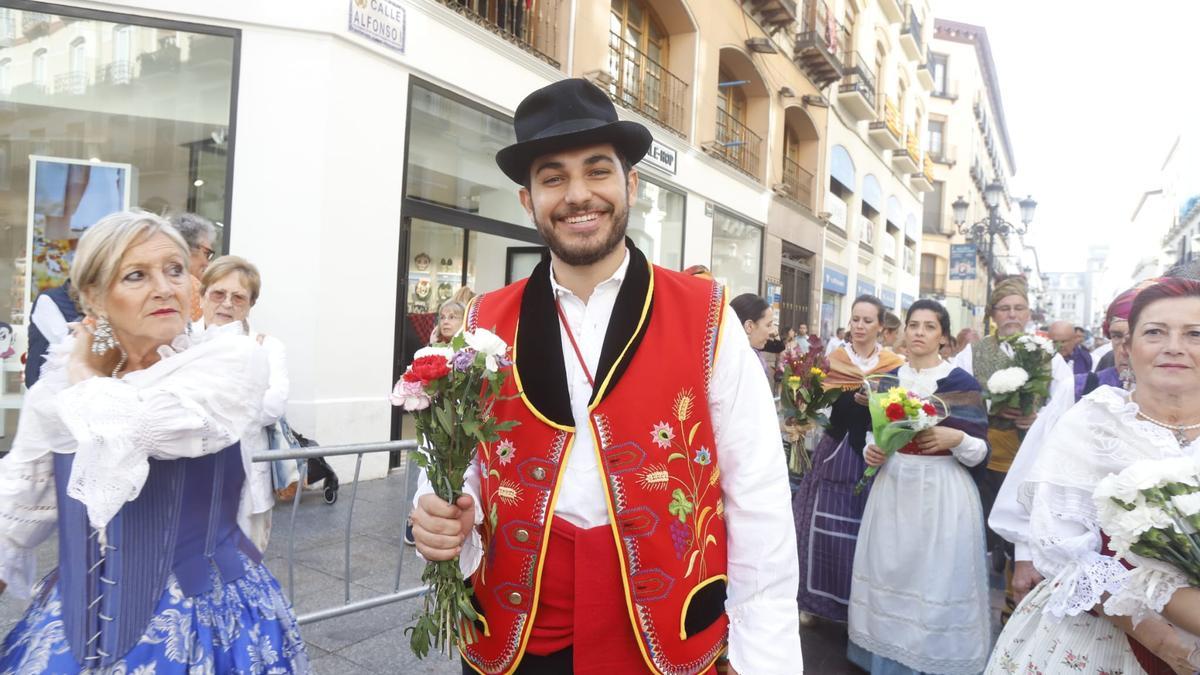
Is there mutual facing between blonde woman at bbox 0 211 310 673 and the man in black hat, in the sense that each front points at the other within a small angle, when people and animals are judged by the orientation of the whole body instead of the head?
no

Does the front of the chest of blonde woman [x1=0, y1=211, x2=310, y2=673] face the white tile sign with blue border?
no

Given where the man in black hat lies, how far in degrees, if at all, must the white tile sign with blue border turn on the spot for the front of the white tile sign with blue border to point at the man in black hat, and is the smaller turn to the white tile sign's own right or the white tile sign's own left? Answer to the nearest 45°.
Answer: approximately 45° to the white tile sign's own right

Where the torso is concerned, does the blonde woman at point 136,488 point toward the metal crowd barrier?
no

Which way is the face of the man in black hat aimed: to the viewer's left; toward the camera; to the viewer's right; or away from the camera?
toward the camera

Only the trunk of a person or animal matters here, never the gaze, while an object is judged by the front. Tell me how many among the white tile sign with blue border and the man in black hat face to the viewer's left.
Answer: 0

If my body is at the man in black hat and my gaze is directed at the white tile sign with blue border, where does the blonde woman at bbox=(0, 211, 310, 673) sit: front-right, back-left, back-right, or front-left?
front-left

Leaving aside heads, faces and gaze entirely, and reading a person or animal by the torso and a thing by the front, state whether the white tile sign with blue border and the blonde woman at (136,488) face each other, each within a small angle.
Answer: no

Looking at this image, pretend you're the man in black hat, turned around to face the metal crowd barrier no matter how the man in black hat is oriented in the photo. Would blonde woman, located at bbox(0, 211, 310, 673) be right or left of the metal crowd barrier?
left

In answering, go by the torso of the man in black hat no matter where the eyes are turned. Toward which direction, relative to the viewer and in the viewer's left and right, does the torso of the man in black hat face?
facing the viewer

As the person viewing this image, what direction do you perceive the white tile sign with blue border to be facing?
facing the viewer and to the right of the viewer

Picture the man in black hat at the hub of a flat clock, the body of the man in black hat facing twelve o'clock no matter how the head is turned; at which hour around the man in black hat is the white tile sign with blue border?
The white tile sign with blue border is roughly at 5 o'clock from the man in black hat.

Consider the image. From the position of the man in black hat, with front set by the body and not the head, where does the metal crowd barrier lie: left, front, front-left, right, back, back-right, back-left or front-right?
back-right

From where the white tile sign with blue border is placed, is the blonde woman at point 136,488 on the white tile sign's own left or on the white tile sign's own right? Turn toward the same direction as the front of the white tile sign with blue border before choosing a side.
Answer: on the white tile sign's own right

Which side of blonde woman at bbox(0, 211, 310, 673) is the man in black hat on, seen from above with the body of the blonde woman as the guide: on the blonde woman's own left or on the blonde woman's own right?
on the blonde woman's own left
